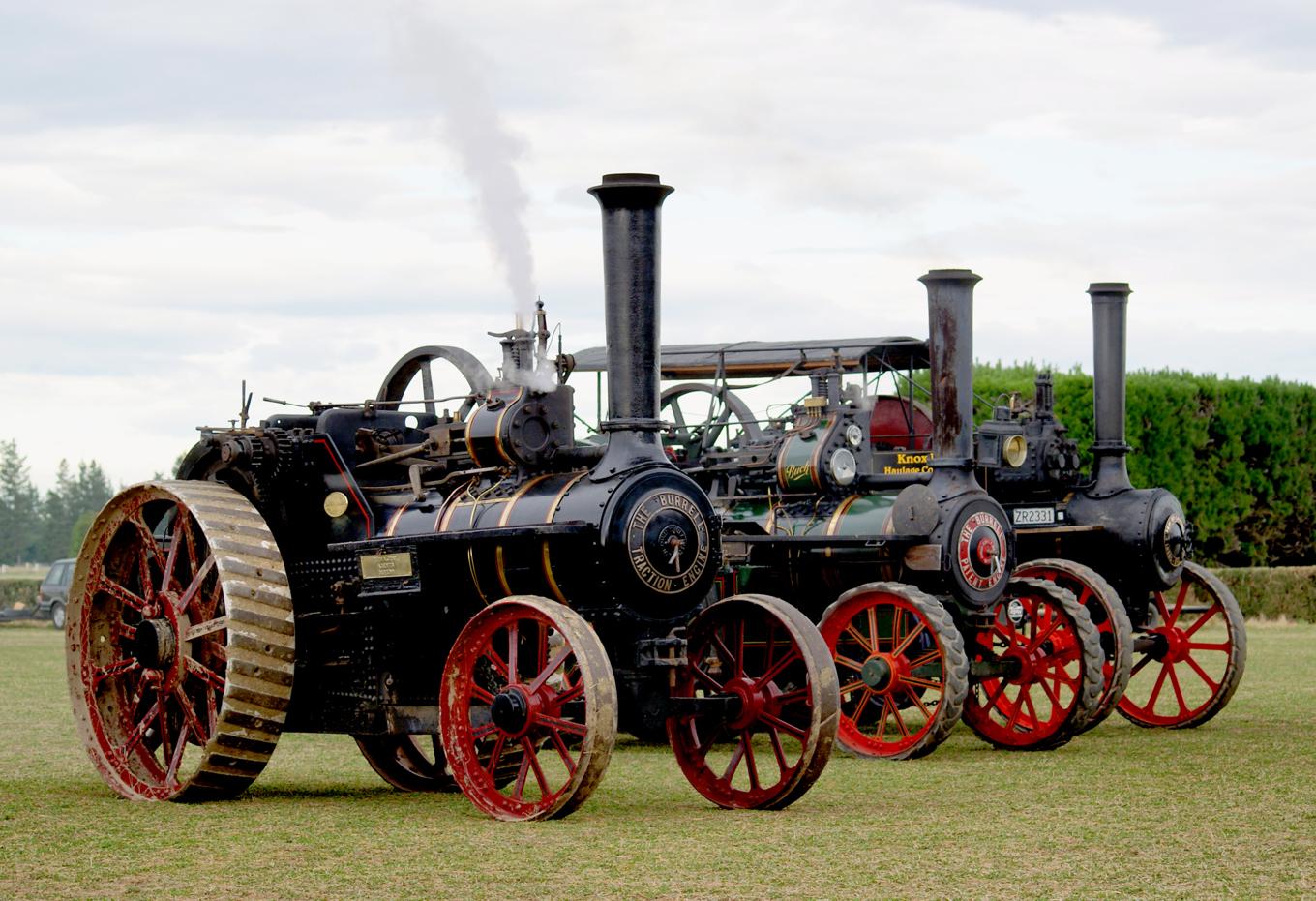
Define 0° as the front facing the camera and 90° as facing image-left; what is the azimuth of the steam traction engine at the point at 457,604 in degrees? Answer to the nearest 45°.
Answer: approximately 315°

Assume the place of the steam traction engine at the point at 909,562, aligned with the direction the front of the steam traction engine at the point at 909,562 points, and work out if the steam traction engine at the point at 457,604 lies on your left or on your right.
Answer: on your right

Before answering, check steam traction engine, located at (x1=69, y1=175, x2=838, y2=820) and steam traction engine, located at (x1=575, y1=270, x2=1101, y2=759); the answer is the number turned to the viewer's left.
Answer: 0

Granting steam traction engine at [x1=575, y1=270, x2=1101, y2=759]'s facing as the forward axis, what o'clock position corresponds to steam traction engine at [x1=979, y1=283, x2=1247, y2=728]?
steam traction engine at [x1=979, y1=283, x2=1247, y2=728] is roughly at 9 o'clock from steam traction engine at [x1=575, y1=270, x2=1101, y2=759].

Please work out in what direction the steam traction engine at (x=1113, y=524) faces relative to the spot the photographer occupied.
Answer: facing the viewer and to the right of the viewer

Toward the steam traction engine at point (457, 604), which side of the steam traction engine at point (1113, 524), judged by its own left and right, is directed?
right

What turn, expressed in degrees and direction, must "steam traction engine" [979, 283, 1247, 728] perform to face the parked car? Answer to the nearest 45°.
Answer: approximately 180°

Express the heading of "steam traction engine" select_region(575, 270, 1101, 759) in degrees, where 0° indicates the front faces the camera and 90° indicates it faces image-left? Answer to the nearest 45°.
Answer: approximately 315°

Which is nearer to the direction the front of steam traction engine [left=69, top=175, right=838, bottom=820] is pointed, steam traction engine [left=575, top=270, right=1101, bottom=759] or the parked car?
the steam traction engine

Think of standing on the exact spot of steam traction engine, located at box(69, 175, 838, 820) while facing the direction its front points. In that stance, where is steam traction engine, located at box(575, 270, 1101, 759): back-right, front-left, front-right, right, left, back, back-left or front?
left

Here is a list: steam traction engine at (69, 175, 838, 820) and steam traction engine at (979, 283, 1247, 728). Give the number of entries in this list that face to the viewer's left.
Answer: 0

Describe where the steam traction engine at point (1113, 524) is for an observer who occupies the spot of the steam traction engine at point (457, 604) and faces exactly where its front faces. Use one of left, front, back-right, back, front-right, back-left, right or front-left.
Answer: left
